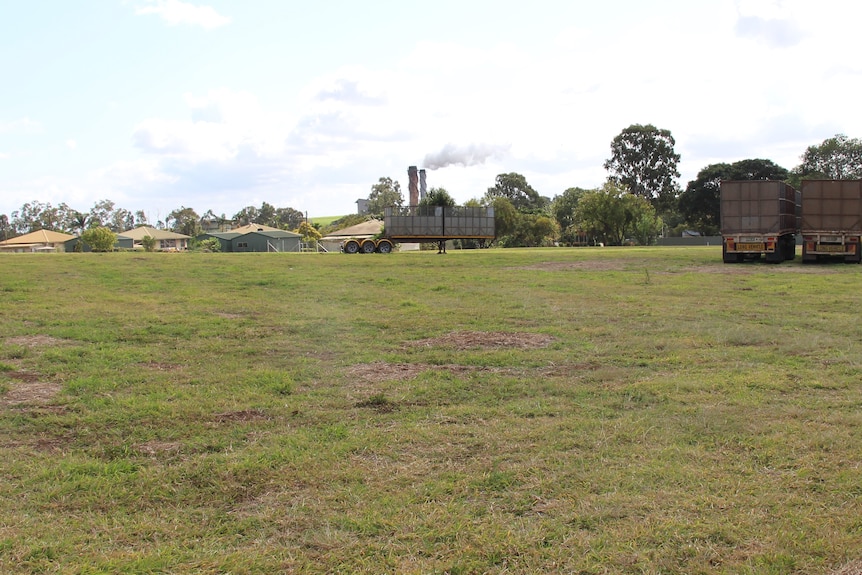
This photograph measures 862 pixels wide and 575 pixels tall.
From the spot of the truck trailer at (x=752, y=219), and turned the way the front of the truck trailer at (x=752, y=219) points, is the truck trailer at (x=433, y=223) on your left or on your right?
on your left

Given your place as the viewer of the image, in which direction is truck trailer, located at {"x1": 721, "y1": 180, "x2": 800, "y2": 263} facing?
facing away from the viewer

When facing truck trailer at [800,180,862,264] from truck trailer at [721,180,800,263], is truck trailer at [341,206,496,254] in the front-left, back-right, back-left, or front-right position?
back-left

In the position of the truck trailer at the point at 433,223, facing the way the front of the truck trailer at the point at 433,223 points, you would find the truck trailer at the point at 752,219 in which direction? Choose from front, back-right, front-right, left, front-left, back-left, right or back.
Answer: front-right

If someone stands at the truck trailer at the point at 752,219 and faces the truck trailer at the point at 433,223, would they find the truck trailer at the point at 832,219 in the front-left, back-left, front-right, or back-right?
back-right

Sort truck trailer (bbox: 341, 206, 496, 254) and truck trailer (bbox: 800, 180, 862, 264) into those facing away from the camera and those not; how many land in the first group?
1

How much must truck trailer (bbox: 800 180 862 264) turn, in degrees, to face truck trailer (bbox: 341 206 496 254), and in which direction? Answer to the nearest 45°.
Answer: approximately 90° to its left

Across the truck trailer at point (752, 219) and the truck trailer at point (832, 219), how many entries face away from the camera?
2

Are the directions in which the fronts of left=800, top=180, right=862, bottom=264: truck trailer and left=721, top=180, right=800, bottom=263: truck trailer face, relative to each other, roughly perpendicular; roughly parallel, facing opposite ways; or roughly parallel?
roughly parallel

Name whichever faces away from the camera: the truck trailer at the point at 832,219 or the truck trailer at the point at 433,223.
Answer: the truck trailer at the point at 832,219

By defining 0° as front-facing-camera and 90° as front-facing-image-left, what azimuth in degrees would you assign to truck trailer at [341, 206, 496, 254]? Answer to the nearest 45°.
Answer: approximately 270°

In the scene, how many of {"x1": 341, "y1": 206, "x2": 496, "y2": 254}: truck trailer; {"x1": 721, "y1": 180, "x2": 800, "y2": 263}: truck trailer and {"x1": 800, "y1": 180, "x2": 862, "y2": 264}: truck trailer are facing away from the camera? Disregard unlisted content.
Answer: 2

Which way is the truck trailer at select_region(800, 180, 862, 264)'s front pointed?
away from the camera

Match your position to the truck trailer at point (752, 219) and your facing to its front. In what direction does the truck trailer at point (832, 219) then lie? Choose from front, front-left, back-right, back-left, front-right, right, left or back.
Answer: right

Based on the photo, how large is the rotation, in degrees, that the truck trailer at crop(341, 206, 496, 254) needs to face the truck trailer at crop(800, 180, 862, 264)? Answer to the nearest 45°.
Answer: approximately 45° to its right

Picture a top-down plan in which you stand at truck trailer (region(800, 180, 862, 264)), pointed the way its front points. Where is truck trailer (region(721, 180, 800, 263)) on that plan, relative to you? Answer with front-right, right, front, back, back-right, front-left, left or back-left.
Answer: left
